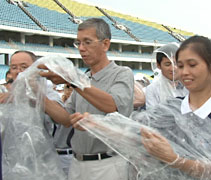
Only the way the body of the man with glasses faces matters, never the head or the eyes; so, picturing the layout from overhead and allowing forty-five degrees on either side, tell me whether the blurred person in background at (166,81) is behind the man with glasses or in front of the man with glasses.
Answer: behind

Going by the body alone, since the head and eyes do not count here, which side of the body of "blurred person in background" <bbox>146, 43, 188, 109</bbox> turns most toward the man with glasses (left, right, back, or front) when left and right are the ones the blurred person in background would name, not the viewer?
right

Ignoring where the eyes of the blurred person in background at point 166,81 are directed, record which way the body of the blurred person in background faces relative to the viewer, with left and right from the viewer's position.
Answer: facing the viewer and to the right of the viewer

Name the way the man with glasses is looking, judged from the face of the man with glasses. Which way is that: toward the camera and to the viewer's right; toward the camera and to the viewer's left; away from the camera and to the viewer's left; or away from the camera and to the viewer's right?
toward the camera and to the viewer's left

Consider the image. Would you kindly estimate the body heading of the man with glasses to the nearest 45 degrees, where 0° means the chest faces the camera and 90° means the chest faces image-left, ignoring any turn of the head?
approximately 45°

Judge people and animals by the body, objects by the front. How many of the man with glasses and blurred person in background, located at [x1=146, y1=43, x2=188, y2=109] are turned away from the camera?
0
